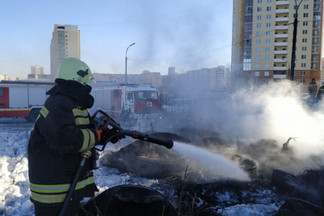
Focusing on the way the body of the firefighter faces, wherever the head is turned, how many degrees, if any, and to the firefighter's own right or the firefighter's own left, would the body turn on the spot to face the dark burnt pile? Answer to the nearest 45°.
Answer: approximately 45° to the firefighter's own left

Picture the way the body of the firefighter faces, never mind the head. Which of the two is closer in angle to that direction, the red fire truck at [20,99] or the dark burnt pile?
the dark burnt pile

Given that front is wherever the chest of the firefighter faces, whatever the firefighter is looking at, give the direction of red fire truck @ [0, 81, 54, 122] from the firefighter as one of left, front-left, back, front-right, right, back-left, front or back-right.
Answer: left

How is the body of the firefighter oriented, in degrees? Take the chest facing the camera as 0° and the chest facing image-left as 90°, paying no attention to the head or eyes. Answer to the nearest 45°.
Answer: approximately 270°
